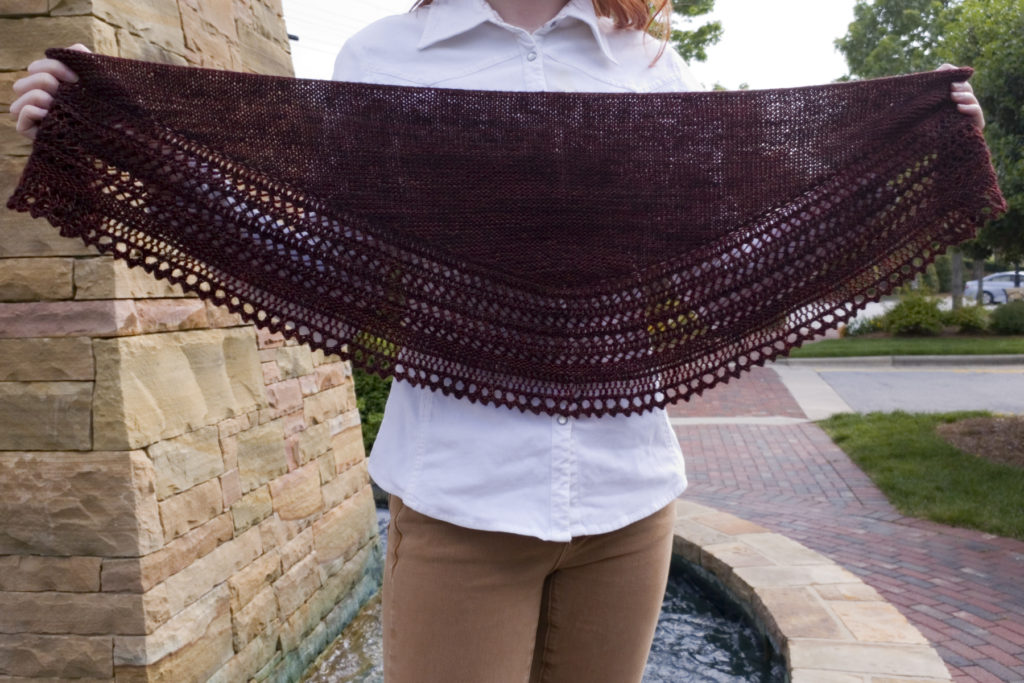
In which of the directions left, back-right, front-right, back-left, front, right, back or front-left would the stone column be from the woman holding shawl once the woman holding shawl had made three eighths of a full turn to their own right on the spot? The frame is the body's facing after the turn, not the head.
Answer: front

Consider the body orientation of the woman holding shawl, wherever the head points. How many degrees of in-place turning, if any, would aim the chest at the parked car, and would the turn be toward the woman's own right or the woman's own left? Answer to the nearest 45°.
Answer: approximately 135° to the woman's own left

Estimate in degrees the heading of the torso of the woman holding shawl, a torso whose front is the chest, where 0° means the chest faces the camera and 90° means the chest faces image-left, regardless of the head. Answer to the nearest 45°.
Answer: approximately 0°

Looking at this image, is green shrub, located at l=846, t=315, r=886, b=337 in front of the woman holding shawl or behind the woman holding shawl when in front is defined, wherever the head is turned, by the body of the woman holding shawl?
behind

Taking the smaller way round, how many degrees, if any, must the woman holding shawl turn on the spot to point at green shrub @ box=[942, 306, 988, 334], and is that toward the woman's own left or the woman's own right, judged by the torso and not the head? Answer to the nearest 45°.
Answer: approximately 135° to the woman's own left

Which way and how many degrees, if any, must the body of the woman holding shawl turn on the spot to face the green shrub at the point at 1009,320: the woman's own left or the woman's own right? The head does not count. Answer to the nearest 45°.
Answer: approximately 135° to the woman's own left

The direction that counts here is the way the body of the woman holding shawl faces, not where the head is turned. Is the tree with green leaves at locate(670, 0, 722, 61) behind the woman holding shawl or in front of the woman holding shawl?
behind

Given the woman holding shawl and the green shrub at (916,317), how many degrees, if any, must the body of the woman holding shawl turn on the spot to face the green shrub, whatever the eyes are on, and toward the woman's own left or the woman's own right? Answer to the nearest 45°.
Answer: approximately 135° to the woman's own left
